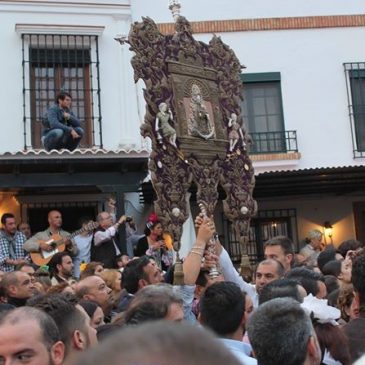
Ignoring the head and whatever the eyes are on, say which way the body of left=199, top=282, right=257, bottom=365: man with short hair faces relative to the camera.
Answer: away from the camera

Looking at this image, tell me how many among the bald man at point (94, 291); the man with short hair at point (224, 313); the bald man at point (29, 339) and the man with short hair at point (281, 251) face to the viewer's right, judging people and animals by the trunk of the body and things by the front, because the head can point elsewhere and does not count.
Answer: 1

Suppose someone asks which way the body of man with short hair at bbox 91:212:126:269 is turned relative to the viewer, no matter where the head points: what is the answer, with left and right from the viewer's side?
facing the viewer and to the right of the viewer

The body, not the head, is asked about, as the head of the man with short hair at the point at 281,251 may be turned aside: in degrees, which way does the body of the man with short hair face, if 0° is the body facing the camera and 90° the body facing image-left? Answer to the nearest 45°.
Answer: approximately 45°

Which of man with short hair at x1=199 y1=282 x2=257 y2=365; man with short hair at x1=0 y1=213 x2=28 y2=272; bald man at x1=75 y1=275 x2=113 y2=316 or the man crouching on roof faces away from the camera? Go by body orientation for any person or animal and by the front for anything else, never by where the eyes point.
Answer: man with short hair at x1=199 y1=282 x2=257 y2=365
